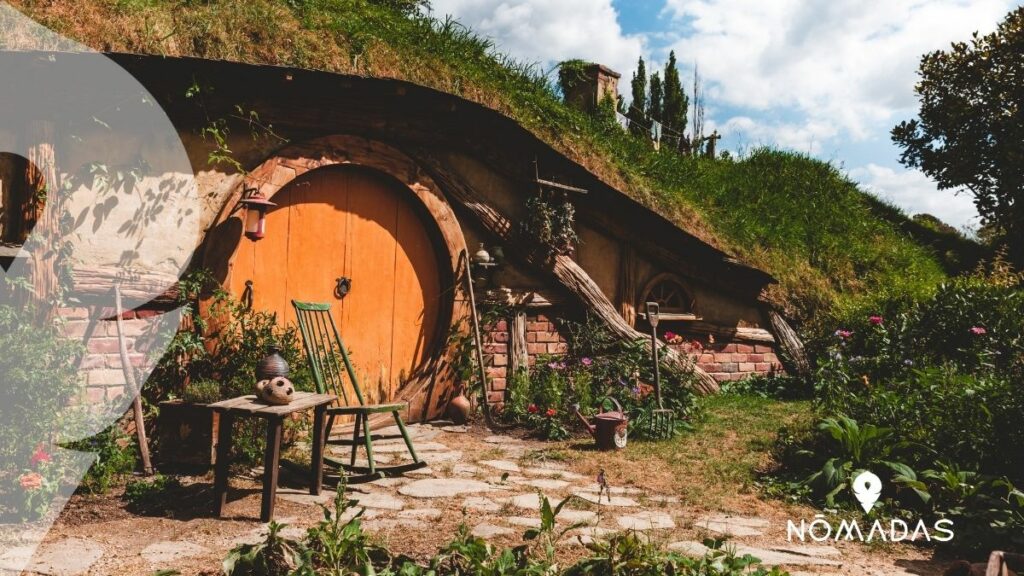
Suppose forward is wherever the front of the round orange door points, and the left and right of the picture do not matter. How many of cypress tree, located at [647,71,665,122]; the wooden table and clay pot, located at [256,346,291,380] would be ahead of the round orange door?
2

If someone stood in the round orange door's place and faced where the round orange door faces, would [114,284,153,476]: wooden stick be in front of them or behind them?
in front

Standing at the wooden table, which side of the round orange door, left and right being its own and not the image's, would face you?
front

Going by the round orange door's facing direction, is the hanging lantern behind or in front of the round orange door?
in front

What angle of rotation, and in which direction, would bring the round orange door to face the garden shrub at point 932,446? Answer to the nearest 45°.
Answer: approximately 45° to its left

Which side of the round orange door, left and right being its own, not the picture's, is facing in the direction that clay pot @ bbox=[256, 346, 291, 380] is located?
front

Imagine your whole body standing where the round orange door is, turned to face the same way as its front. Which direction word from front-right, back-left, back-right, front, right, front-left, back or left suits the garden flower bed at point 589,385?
left

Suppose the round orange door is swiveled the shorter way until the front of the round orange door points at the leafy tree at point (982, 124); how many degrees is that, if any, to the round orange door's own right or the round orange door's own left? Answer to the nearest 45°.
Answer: approximately 90° to the round orange door's own left

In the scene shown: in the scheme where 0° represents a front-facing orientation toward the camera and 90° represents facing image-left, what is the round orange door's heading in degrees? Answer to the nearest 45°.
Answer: approximately 0°
